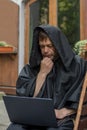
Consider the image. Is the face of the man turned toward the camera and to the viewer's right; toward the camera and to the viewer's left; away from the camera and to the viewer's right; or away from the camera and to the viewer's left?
toward the camera and to the viewer's left

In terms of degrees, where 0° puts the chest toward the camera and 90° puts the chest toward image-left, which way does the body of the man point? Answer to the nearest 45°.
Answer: approximately 45°
